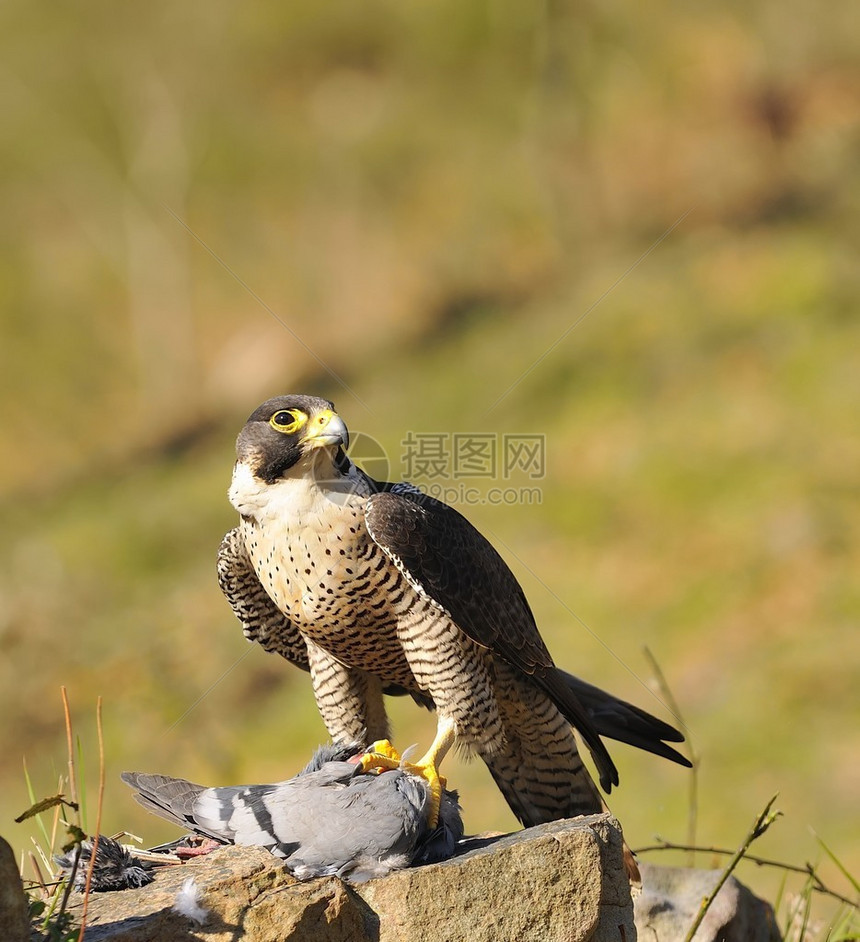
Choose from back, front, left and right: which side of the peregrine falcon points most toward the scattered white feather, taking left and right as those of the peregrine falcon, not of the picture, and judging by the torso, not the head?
front

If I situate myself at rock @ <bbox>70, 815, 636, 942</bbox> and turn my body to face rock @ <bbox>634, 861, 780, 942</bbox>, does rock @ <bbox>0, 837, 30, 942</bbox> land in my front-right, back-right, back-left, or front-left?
back-left

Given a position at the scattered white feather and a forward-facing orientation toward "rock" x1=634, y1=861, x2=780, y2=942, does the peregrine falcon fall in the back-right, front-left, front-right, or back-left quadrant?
front-left

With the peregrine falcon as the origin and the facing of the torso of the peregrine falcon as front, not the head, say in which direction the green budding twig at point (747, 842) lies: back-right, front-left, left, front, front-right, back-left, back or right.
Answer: left

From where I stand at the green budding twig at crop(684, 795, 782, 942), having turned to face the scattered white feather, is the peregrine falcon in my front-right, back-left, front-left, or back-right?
front-right

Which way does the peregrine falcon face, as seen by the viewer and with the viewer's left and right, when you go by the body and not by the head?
facing the viewer and to the left of the viewer
